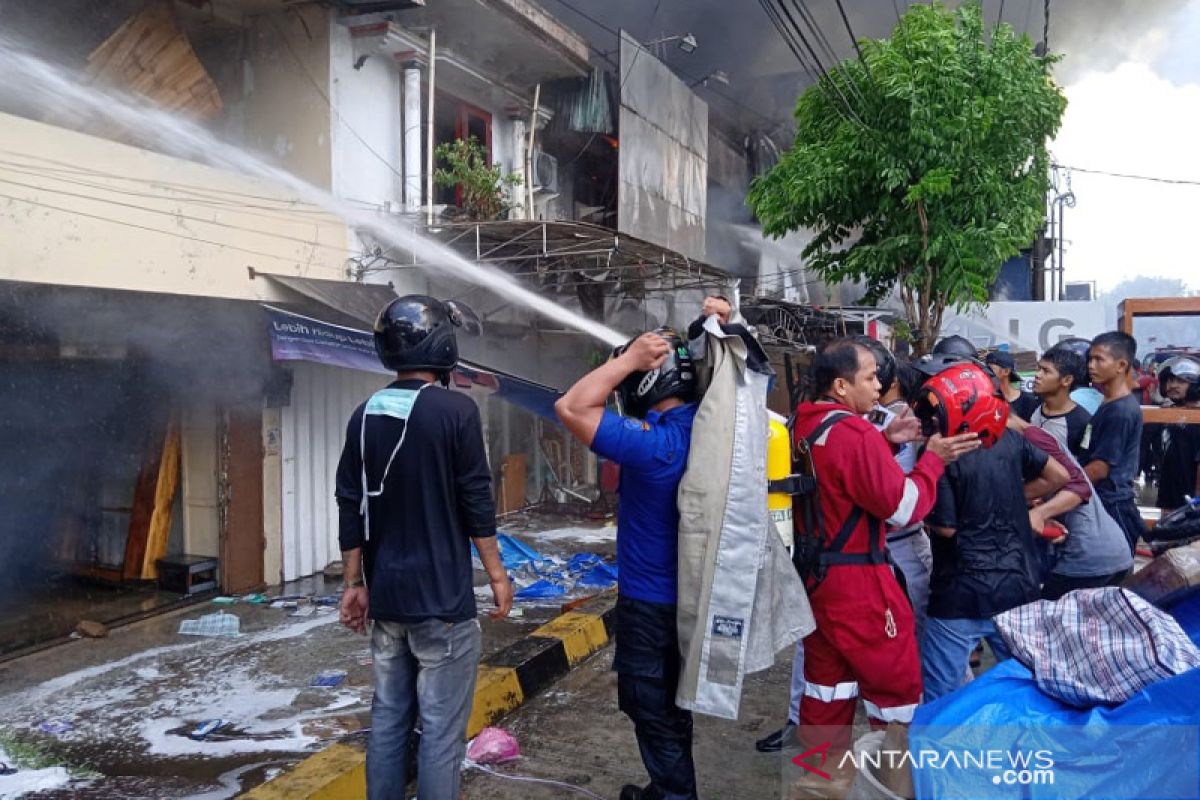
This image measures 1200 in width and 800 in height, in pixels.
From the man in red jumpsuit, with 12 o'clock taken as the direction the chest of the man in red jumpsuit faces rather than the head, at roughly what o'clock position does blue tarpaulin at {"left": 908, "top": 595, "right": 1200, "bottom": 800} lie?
The blue tarpaulin is roughly at 2 o'clock from the man in red jumpsuit.

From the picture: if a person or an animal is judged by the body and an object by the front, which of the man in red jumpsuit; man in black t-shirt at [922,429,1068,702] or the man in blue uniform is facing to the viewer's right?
the man in red jumpsuit

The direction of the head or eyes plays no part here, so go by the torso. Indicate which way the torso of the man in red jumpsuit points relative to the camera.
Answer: to the viewer's right

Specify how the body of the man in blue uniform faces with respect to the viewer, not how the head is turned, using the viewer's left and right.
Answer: facing to the left of the viewer

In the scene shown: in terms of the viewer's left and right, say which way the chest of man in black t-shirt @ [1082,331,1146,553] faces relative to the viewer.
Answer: facing to the left of the viewer

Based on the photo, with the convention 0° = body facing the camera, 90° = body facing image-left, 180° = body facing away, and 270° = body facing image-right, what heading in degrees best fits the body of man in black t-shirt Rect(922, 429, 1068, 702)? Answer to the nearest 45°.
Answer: approximately 180°

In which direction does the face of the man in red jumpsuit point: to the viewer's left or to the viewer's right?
to the viewer's right

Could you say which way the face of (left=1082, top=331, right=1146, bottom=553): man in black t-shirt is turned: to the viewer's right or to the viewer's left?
to the viewer's left
